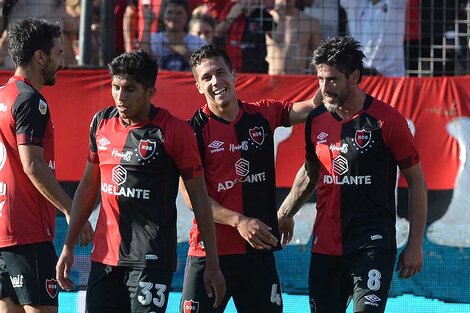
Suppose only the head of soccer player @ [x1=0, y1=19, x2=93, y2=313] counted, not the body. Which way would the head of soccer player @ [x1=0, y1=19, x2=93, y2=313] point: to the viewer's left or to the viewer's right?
to the viewer's right

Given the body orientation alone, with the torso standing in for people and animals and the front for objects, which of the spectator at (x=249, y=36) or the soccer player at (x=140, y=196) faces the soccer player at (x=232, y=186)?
the spectator

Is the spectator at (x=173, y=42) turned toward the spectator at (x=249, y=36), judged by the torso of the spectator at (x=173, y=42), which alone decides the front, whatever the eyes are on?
no

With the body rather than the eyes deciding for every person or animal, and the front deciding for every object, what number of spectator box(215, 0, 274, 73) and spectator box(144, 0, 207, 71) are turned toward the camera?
2

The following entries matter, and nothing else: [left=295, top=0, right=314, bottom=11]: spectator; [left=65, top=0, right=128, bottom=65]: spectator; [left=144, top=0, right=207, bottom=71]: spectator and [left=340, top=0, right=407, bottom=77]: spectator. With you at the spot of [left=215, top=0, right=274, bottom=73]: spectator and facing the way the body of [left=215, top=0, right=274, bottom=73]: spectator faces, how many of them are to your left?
2

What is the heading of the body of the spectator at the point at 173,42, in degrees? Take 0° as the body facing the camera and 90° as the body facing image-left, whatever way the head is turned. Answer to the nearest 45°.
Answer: approximately 0°

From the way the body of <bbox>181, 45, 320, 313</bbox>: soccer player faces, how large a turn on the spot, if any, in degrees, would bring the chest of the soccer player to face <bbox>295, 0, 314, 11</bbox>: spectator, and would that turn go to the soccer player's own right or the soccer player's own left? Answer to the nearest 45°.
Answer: approximately 180°

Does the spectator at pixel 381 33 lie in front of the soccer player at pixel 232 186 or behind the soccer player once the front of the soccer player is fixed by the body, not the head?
behind

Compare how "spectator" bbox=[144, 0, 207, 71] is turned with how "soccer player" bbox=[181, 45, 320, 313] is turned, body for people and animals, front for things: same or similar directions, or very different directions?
same or similar directions

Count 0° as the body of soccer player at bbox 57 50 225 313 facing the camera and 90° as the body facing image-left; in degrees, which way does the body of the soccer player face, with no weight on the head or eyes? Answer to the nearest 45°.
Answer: approximately 45°

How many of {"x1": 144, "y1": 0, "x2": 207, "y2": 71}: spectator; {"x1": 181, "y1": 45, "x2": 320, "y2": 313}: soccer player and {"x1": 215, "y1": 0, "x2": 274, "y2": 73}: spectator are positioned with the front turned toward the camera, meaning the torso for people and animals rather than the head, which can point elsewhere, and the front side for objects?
3

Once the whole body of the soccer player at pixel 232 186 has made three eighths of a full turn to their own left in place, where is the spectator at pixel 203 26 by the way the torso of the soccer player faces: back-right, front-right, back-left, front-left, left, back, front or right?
front-left

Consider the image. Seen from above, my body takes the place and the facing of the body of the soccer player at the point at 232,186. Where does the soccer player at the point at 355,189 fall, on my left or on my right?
on my left

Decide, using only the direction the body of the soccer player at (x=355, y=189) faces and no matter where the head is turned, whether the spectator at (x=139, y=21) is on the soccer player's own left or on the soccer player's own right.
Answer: on the soccer player's own right

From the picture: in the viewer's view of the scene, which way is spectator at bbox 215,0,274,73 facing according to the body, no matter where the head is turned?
toward the camera

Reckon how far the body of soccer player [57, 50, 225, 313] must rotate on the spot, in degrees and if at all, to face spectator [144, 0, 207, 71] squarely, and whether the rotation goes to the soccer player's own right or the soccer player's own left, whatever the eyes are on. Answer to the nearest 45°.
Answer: approximately 135° to the soccer player's own right

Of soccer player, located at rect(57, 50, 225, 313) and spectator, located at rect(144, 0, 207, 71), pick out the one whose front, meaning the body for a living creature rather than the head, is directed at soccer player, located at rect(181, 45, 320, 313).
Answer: the spectator

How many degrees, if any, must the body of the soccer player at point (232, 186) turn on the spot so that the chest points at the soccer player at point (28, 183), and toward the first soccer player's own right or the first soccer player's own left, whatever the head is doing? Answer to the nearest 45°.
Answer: approximately 90° to the first soccer player's own right

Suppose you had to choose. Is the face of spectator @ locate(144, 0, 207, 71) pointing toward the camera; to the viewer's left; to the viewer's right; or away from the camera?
toward the camera

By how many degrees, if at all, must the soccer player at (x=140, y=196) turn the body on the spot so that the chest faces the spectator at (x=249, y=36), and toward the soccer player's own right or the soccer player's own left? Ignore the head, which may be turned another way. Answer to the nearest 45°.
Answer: approximately 135° to the soccer player's own right

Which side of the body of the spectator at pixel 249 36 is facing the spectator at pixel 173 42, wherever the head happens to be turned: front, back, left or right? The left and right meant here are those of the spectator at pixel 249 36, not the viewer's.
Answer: right
